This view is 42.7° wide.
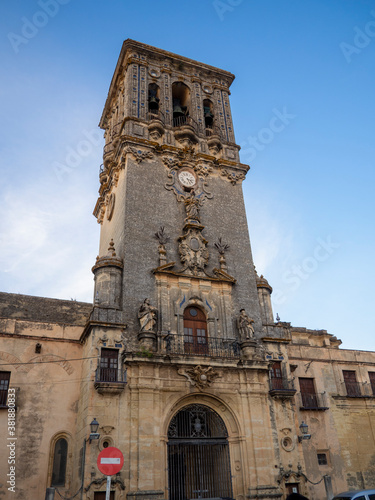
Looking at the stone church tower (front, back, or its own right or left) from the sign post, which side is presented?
front

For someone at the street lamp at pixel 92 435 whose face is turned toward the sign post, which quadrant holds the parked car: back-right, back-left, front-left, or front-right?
front-left

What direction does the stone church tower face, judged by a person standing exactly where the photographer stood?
facing the viewer

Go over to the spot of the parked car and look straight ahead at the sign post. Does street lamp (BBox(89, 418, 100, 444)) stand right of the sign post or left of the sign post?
right

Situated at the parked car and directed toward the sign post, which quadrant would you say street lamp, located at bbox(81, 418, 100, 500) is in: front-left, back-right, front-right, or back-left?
front-right
